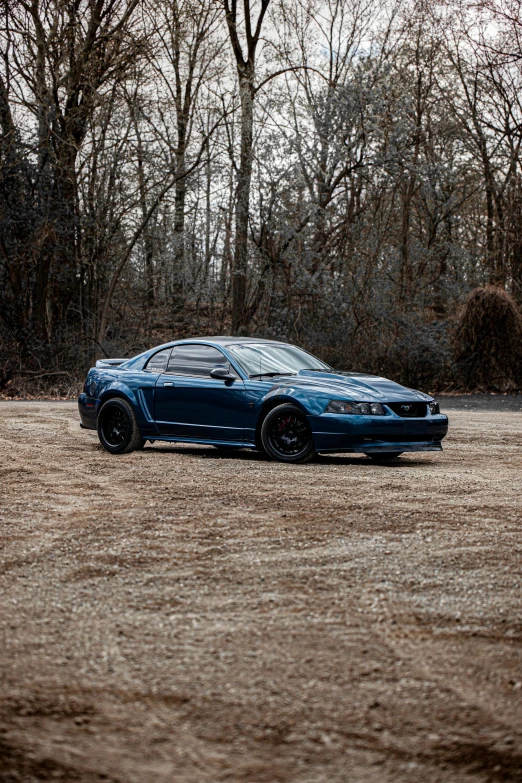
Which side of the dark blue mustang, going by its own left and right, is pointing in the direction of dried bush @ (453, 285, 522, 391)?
left

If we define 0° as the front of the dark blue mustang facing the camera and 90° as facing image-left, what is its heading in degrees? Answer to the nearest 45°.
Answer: approximately 315°
